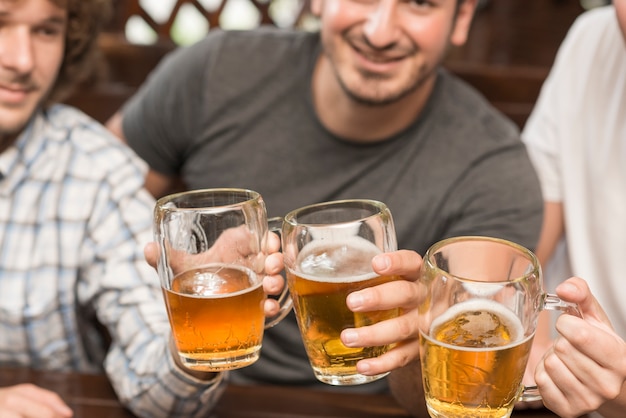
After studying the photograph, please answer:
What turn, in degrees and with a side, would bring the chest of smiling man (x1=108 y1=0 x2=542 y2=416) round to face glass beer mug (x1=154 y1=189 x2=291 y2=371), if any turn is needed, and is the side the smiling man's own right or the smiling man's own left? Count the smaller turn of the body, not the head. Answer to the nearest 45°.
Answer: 0° — they already face it

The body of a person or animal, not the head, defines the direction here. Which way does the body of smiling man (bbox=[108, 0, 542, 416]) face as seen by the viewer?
toward the camera

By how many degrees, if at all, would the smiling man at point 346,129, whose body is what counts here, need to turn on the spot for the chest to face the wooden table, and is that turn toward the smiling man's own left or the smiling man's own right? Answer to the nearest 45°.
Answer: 0° — they already face it

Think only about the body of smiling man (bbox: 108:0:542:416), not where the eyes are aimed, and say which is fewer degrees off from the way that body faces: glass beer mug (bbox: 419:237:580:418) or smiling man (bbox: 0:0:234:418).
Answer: the glass beer mug

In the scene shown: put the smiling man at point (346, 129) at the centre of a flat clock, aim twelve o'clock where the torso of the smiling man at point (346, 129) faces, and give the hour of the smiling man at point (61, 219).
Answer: the smiling man at point (61, 219) is roughly at 2 o'clock from the smiling man at point (346, 129).

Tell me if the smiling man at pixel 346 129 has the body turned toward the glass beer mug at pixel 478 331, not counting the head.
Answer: yes

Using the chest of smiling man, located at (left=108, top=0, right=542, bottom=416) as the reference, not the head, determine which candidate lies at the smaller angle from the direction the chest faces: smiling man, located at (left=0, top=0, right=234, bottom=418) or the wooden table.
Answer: the wooden table
